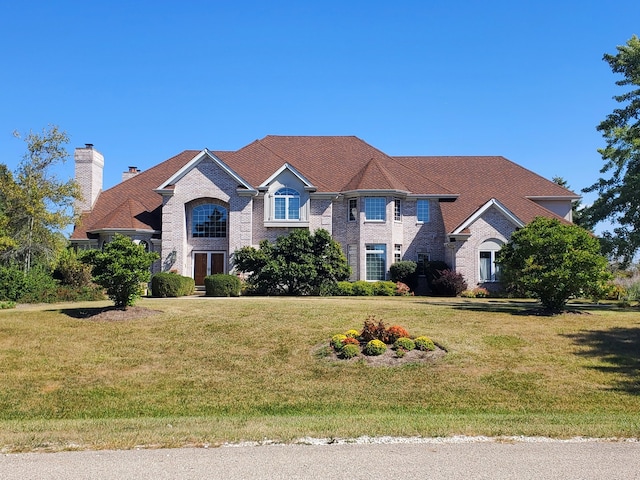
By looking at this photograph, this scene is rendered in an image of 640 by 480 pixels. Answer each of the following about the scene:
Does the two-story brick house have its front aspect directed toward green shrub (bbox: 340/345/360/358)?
yes

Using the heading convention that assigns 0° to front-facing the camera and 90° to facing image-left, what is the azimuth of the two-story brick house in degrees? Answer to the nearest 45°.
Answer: approximately 0°

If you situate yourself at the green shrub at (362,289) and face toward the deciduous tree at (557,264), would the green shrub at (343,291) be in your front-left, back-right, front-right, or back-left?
back-right

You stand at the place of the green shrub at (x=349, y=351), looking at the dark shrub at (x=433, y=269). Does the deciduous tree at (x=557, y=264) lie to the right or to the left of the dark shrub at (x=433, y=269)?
right

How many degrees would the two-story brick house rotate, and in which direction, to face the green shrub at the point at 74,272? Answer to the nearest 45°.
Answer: approximately 90° to its right

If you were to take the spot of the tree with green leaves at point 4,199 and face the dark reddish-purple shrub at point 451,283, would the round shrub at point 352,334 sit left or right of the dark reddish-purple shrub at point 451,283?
right

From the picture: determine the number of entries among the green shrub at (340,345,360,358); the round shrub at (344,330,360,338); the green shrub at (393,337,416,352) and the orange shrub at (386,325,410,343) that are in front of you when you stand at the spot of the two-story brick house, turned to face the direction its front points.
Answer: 4

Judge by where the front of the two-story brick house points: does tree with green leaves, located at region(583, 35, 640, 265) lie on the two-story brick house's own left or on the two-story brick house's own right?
on the two-story brick house's own left

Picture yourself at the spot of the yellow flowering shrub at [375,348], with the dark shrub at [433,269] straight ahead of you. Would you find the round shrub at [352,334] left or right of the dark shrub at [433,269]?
left
